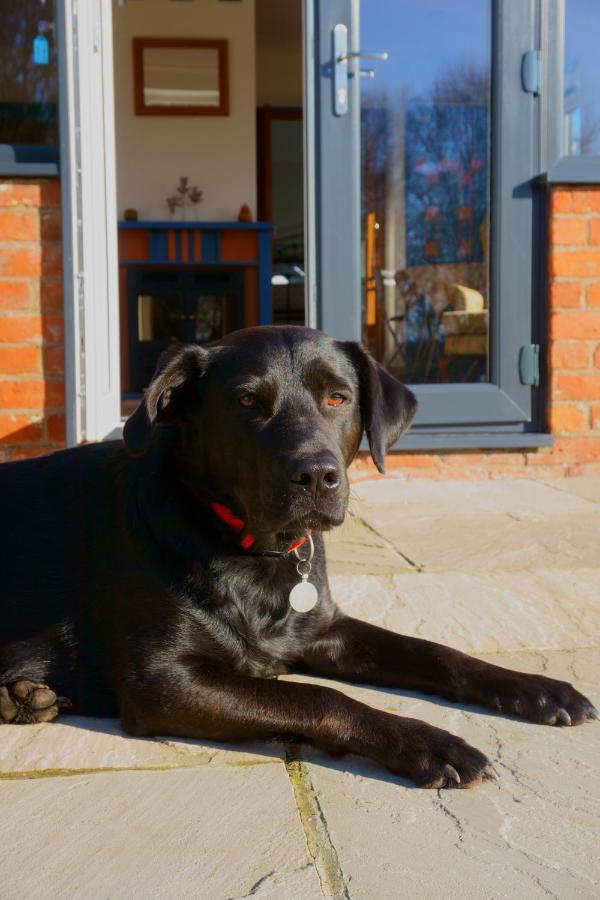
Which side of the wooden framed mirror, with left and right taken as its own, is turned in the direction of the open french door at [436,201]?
front

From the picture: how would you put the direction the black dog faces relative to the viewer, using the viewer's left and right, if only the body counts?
facing the viewer and to the right of the viewer

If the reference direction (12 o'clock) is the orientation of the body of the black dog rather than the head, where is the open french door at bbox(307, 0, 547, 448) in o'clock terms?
The open french door is roughly at 8 o'clock from the black dog.

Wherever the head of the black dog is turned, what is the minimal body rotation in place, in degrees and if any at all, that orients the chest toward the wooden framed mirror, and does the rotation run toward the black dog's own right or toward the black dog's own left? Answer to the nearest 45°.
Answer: approximately 135° to the black dog's own left

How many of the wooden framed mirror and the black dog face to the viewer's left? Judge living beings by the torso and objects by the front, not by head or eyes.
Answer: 0

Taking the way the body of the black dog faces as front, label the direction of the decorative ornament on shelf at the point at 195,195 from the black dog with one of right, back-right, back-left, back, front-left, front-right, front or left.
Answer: back-left

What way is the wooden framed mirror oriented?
toward the camera
